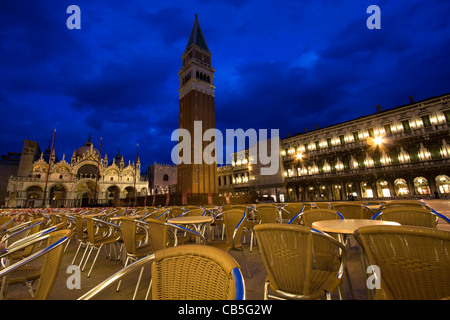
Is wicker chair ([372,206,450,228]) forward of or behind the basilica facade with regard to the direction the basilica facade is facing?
forward

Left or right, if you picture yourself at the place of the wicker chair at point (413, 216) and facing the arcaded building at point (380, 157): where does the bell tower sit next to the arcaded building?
left

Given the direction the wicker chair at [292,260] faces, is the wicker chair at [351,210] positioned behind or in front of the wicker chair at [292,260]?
in front

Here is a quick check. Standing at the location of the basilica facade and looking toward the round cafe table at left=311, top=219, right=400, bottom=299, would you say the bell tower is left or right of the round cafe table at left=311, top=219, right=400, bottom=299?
left

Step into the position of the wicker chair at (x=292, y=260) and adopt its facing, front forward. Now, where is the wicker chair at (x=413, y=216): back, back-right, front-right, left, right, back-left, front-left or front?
front

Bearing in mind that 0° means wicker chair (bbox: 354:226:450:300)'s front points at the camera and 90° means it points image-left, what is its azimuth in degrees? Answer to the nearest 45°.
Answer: approximately 180°

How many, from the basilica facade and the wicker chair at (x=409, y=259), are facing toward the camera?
1

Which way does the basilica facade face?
toward the camera

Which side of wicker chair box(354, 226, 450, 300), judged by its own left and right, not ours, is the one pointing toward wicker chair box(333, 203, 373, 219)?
front

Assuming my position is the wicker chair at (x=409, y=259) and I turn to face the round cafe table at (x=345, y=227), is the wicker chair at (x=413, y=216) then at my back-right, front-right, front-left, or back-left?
front-right
